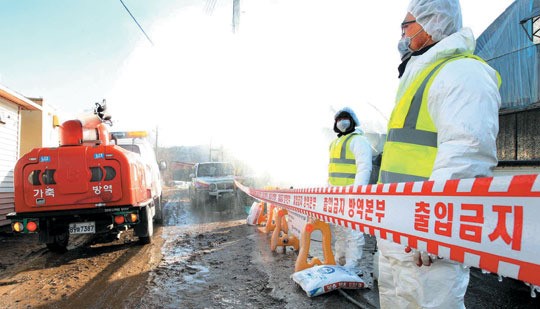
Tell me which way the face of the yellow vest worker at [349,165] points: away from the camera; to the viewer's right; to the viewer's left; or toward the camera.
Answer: toward the camera

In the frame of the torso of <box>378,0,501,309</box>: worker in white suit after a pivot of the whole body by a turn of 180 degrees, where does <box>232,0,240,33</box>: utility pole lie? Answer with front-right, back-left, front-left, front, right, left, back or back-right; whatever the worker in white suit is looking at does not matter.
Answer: back-left

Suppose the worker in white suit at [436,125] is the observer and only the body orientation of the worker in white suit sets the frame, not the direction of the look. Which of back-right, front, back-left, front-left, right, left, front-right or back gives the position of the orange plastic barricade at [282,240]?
front-right

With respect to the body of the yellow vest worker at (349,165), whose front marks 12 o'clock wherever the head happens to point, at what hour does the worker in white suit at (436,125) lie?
The worker in white suit is roughly at 10 o'clock from the yellow vest worker.

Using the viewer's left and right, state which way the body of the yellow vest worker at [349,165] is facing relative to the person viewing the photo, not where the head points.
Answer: facing the viewer and to the left of the viewer

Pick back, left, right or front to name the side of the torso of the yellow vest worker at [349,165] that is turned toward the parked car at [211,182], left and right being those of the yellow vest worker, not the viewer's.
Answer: right

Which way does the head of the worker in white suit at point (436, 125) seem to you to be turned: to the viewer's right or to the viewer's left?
to the viewer's left

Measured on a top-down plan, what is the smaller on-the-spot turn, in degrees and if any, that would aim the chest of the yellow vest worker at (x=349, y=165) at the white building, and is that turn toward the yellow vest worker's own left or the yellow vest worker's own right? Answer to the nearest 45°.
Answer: approximately 45° to the yellow vest worker's own right

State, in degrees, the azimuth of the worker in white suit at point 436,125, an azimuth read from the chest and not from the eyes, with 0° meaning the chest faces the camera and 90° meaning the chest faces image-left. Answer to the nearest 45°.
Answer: approximately 90°

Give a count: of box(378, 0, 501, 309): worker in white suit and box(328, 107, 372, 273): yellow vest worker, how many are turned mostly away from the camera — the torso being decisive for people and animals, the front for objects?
0

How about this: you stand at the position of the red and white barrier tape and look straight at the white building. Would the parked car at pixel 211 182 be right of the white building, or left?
right
